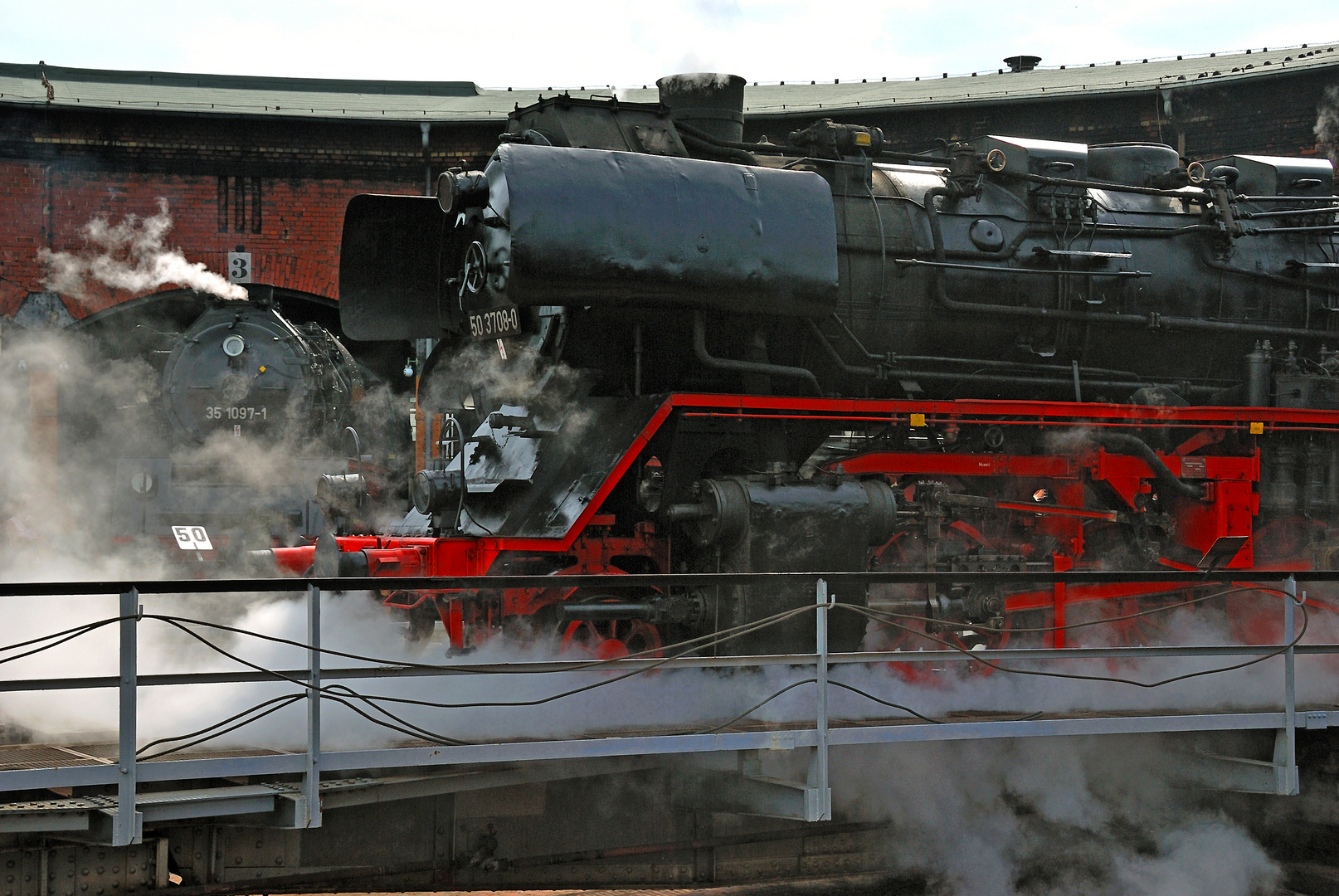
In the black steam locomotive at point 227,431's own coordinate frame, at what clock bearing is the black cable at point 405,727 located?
The black cable is roughly at 12 o'clock from the black steam locomotive.

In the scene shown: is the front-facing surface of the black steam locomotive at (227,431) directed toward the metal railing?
yes

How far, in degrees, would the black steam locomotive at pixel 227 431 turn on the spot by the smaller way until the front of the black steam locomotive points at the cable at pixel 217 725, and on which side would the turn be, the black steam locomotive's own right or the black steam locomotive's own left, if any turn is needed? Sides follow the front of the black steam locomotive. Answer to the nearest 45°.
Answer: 0° — it already faces it

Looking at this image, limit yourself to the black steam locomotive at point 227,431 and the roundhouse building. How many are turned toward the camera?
2

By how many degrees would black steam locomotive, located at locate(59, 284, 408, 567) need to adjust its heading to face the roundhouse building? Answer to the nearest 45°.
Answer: approximately 180°

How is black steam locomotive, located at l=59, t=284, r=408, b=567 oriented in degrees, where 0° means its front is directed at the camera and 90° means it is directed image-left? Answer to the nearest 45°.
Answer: approximately 0°
